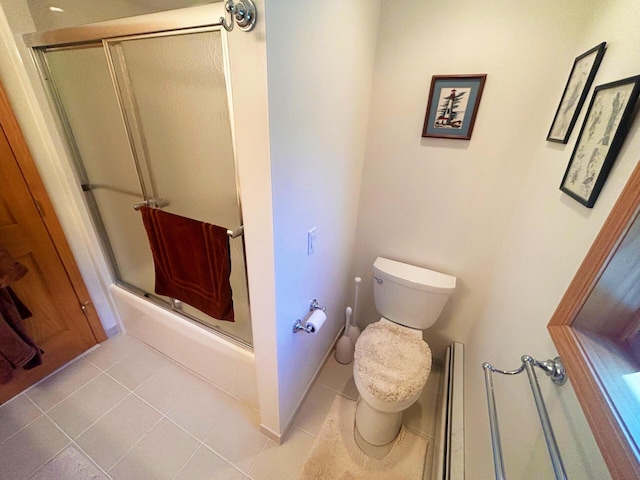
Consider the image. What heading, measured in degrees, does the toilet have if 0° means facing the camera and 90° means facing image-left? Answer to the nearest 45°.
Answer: approximately 0°

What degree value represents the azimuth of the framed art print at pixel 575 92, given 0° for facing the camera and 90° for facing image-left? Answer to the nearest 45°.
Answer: approximately 45°

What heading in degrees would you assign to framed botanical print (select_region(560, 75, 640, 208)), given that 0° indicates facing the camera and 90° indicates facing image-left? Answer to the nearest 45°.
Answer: approximately 45°

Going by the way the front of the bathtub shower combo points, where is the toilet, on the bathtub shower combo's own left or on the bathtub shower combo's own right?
on the bathtub shower combo's own left

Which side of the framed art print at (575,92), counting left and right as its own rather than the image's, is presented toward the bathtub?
front

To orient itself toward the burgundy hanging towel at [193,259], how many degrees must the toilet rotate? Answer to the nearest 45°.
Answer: approximately 45° to its right
